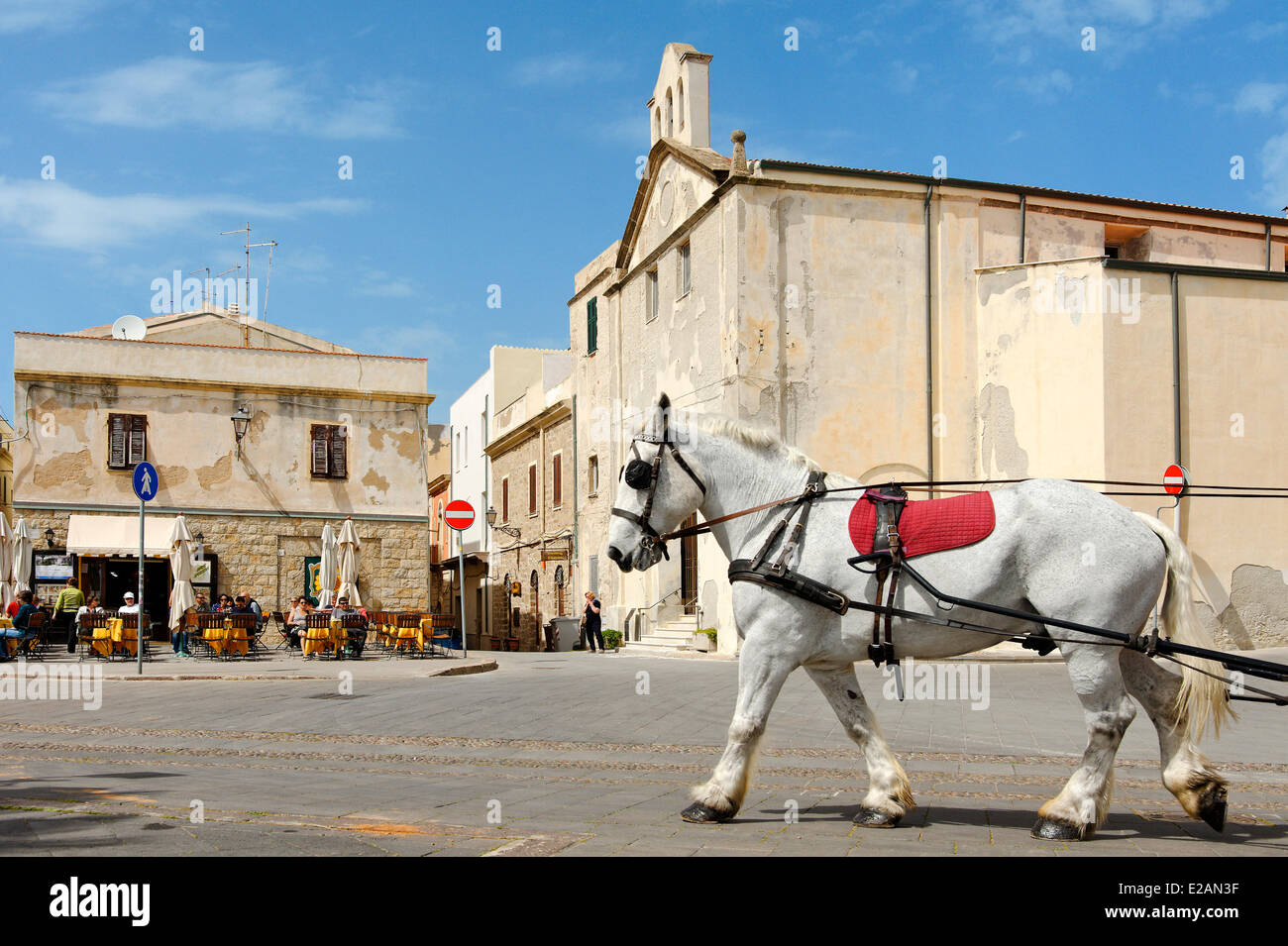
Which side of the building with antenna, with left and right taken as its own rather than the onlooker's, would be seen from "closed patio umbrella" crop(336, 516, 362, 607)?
front

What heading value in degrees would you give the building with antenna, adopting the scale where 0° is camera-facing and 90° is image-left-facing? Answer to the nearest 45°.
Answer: approximately 0°

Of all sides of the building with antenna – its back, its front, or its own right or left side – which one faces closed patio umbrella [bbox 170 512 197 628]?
front

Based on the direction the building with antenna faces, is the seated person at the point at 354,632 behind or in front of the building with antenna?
in front

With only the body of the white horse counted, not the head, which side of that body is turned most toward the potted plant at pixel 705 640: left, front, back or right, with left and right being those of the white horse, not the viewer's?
right

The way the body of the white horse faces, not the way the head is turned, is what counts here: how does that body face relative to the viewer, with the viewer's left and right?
facing to the left of the viewer
